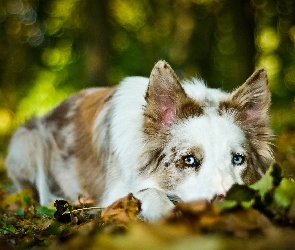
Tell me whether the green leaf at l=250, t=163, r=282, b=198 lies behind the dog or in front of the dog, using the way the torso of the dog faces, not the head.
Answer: in front

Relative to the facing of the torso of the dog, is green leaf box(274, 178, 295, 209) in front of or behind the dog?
in front

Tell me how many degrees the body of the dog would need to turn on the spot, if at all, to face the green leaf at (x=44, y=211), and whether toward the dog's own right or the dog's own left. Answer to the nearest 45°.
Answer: approximately 135° to the dog's own right
